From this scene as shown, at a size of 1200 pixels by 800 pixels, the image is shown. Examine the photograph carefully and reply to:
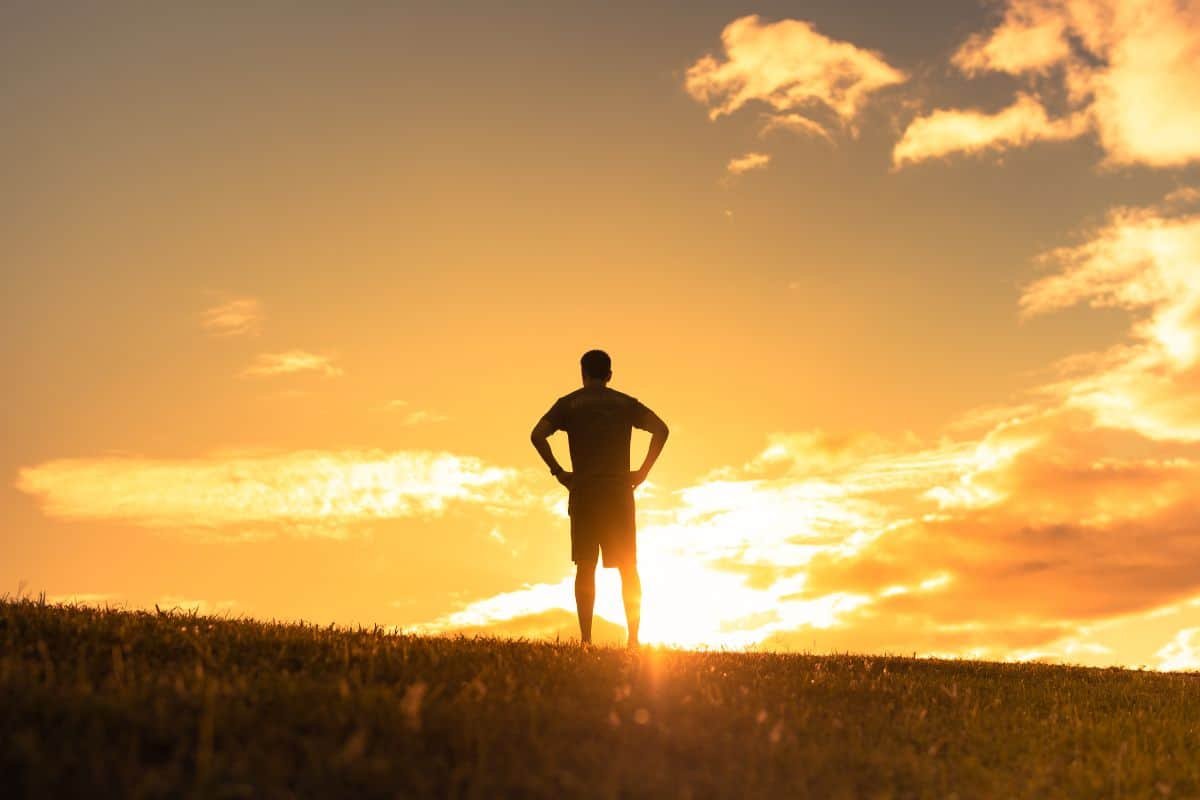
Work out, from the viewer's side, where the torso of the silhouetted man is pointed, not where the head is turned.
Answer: away from the camera
